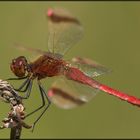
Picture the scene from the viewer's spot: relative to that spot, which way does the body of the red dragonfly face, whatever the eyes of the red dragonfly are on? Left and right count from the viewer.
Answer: facing to the left of the viewer

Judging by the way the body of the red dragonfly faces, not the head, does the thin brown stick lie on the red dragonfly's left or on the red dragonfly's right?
on the red dragonfly's left
